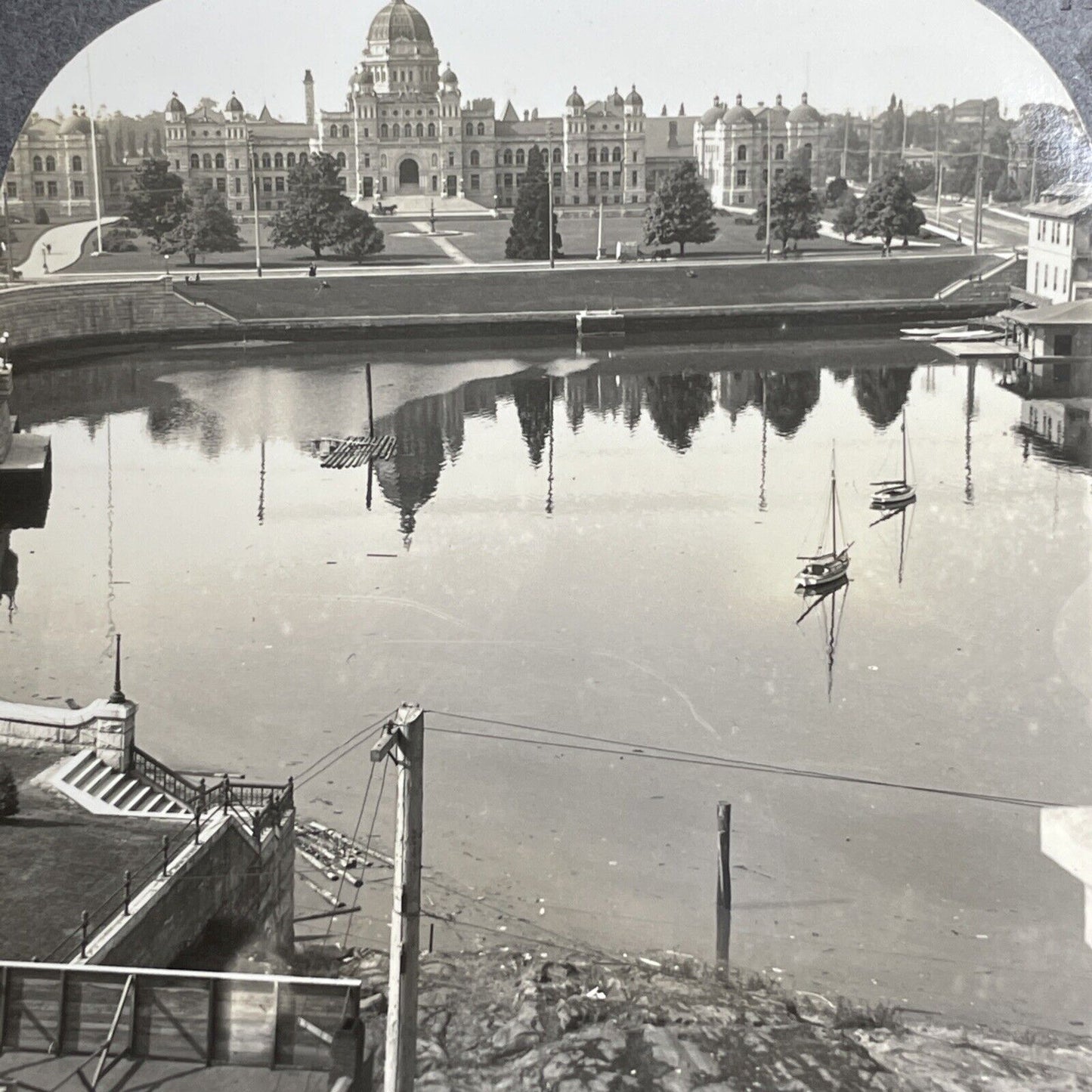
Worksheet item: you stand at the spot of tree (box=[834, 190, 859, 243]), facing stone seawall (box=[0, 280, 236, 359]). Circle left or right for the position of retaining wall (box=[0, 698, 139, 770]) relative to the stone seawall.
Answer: left

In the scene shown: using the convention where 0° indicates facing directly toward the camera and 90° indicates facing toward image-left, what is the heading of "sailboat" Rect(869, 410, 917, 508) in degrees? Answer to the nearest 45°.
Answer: approximately 225°

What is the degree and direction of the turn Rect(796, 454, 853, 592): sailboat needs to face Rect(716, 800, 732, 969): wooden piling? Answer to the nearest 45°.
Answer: approximately 135° to its right

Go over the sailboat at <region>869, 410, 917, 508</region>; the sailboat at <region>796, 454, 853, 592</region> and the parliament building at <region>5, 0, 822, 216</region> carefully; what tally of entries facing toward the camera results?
1

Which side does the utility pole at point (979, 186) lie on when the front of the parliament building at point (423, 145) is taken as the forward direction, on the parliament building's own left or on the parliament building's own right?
on the parliament building's own left

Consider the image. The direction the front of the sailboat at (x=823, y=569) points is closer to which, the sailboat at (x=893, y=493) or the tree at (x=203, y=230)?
the sailboat

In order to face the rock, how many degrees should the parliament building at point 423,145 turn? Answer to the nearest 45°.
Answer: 0° — it already faces it

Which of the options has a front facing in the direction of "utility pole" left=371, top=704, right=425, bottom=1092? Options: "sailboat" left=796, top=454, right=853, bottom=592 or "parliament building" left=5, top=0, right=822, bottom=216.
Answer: the parliament building

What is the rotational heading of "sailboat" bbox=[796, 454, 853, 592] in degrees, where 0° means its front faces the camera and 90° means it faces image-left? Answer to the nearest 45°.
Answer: approximately 225°

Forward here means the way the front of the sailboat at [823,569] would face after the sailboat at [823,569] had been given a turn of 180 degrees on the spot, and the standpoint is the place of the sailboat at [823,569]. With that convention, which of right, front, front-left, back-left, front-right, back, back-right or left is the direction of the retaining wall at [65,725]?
front

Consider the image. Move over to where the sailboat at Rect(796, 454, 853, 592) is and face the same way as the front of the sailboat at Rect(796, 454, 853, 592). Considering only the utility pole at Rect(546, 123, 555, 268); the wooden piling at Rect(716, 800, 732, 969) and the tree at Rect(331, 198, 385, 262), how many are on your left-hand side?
2

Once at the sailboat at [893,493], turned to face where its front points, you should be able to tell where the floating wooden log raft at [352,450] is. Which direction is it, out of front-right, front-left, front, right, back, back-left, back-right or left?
back-left
